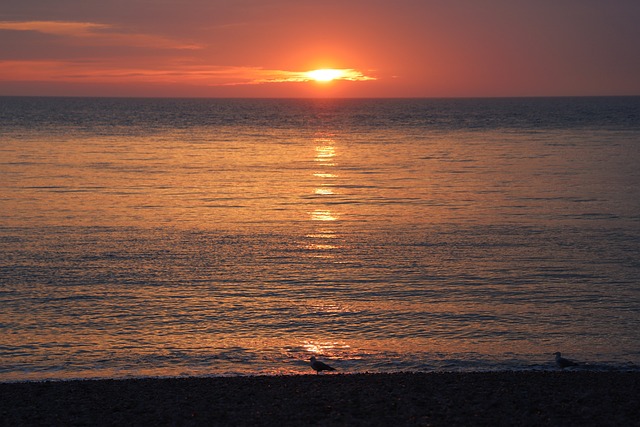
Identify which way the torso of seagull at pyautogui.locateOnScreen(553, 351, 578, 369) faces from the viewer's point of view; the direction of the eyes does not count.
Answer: to the viewer's left

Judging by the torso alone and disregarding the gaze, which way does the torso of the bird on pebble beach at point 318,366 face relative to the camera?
to the viewer's left

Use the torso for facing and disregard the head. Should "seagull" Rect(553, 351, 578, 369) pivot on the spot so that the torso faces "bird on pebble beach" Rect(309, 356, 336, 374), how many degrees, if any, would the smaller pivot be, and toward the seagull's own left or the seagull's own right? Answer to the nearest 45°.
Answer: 0° — it already faces it

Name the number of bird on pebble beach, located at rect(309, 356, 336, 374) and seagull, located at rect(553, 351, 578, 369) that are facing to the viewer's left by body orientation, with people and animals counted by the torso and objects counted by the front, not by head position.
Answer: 2

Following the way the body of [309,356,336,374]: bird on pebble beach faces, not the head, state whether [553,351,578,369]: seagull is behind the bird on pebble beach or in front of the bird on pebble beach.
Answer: behind
